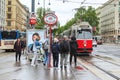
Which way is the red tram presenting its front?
toward the camera

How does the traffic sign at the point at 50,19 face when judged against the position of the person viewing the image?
facing the viewer

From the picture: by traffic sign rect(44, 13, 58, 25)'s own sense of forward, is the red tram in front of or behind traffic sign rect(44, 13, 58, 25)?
behind

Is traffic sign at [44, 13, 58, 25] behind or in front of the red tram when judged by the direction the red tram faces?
in front

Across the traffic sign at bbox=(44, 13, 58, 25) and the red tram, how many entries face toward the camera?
2
